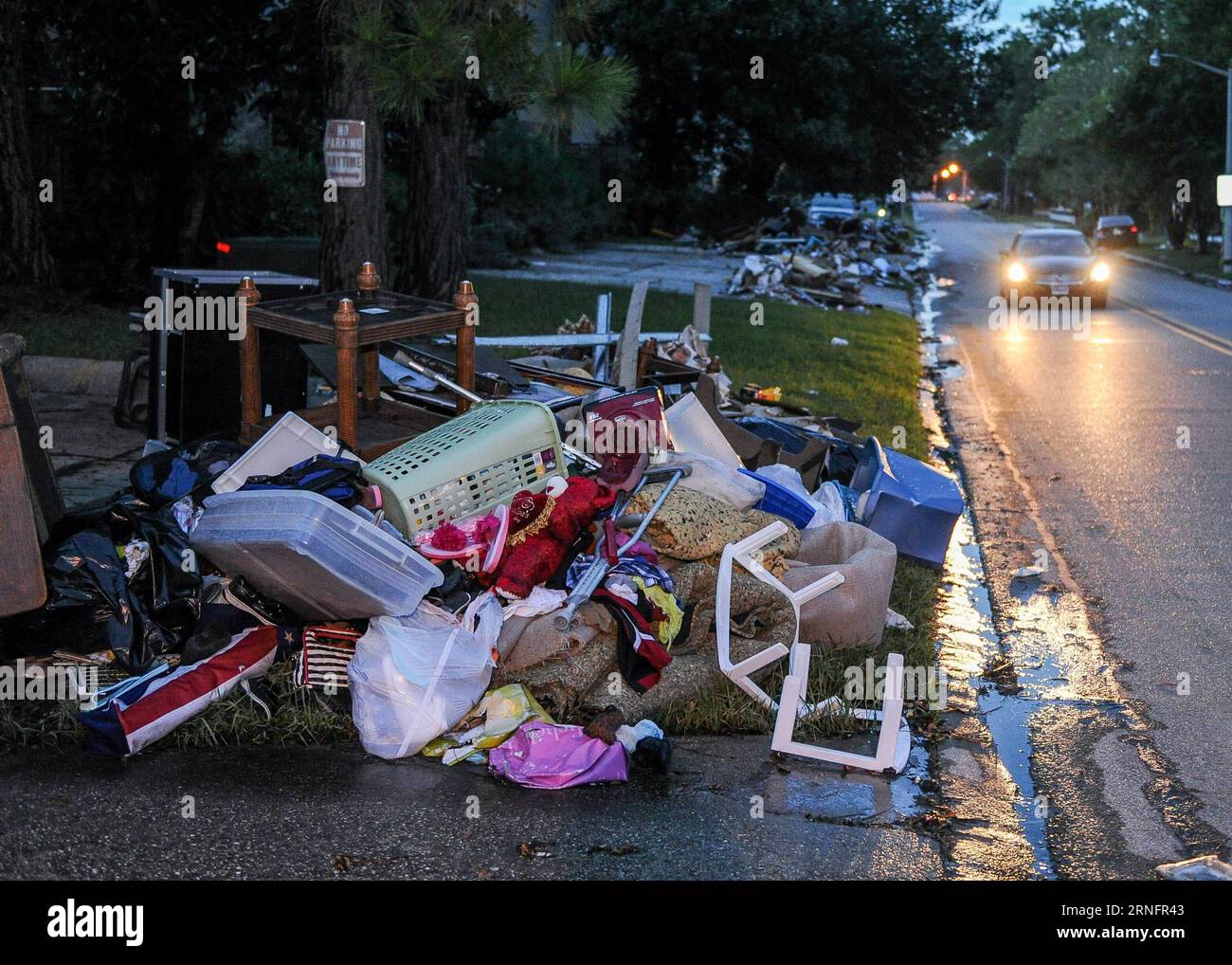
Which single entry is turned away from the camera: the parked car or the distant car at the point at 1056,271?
the parked car

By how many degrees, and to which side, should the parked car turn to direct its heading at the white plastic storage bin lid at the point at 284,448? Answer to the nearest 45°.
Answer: approximately 180°

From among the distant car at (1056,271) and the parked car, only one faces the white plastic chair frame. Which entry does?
the distant car

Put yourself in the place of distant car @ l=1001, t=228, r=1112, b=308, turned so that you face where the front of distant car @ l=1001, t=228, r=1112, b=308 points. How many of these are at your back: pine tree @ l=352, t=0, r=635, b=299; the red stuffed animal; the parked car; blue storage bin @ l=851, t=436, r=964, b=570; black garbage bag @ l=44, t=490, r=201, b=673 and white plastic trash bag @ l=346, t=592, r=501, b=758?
1

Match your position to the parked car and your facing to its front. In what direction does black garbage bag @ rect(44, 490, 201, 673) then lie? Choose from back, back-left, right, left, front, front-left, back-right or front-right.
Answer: back

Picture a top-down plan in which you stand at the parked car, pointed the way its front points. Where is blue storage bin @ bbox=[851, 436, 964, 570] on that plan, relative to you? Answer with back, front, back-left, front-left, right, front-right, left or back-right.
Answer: back

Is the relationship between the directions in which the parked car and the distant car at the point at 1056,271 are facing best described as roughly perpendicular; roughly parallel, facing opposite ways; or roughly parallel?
roughly parallel, facing opposite ways

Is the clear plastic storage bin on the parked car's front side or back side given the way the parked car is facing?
on the back side

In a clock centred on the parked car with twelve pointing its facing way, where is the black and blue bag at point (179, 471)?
The black and blue bag is roughly at 6 o'clock from the parked car.

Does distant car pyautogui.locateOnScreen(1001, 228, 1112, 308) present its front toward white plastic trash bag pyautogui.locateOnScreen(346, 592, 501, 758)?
yes

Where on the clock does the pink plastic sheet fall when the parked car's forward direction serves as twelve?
The pink plastic sheet is roughly at 6 o'clock from the parked car.

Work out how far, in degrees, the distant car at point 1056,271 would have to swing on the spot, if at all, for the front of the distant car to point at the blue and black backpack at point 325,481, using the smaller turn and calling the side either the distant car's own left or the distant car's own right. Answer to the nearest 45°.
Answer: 0° — it already faces it

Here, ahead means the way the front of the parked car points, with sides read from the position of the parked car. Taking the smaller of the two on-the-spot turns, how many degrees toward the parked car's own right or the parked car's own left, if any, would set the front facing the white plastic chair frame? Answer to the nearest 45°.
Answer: approximately 180°

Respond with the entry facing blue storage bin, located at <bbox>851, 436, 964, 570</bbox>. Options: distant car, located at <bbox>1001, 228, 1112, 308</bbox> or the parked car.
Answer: the distant car

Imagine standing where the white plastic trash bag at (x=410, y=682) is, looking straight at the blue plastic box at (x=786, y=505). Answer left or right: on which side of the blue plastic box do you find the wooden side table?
left

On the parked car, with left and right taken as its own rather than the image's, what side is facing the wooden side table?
back

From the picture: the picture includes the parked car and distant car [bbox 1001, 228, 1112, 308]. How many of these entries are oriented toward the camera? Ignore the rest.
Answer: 1

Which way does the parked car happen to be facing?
away from the camera

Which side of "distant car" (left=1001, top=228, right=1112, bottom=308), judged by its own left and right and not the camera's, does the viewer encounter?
front
